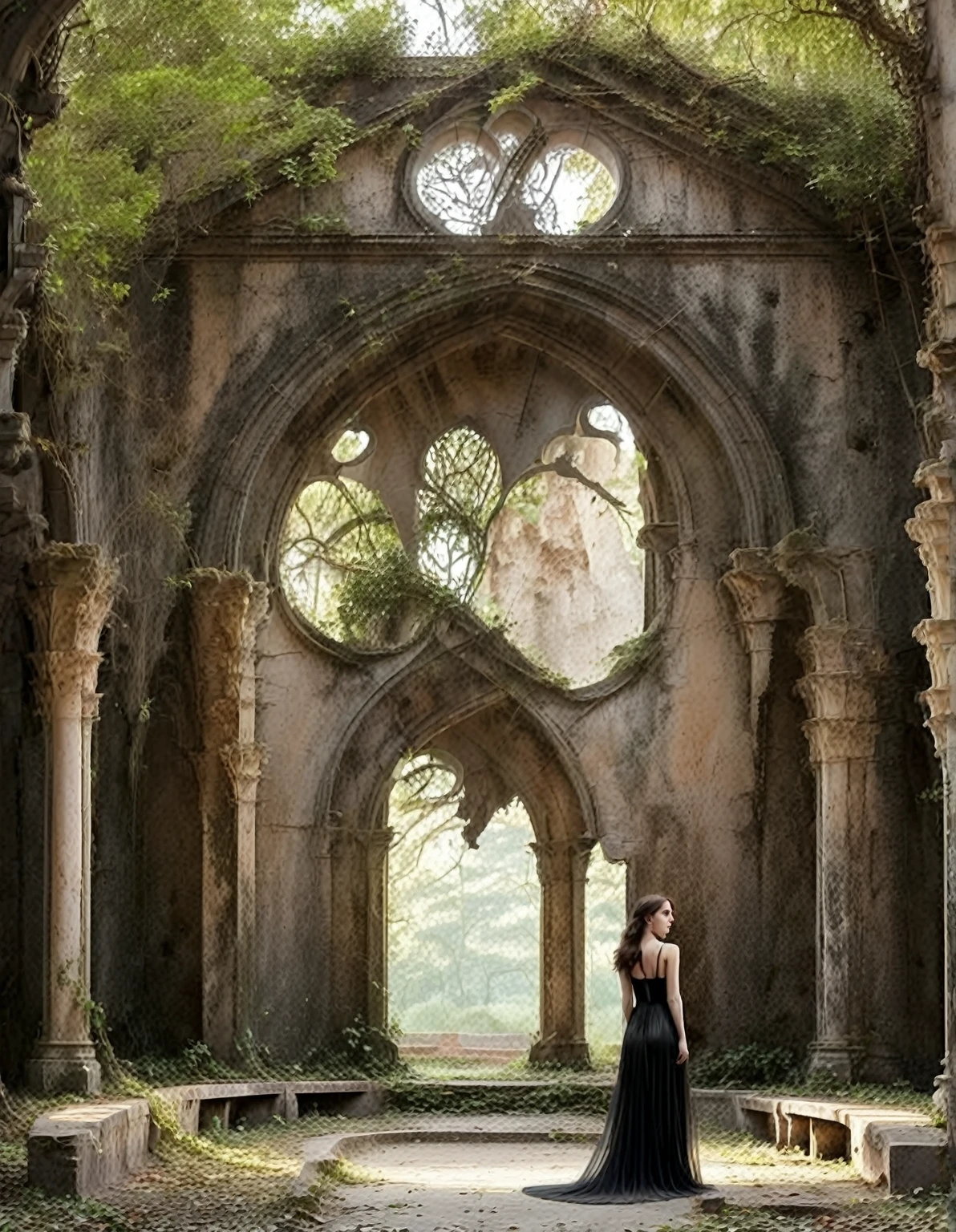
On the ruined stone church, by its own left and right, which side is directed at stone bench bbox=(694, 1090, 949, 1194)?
front

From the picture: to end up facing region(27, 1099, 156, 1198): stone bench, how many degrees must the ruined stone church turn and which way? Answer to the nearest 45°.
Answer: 0° — it already faces it

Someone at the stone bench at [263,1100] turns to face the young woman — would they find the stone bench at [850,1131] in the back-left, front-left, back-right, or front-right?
front-left

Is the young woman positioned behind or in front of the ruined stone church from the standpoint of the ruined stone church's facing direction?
in front

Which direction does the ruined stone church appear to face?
toward the camera

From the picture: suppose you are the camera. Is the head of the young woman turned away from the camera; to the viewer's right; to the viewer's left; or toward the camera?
to the viewer's right
